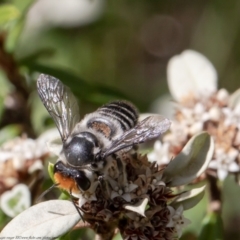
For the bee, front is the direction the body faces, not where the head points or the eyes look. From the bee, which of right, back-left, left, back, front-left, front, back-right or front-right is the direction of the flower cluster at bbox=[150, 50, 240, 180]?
back

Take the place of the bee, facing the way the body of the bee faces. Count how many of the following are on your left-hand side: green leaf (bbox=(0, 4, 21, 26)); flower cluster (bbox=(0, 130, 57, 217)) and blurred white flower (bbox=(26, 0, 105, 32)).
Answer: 0

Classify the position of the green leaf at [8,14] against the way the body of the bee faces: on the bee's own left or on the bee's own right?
on the bee's own right

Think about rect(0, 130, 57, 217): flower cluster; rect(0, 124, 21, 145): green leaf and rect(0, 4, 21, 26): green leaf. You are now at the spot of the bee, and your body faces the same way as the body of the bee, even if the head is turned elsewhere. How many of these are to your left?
0

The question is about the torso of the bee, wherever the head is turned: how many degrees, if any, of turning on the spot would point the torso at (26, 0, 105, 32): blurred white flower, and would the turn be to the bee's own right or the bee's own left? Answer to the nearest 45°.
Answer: approximately 135° to the bee's own right

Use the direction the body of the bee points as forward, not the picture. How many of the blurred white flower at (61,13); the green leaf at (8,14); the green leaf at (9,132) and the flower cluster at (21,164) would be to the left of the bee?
0

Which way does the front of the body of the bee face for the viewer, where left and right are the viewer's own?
facing the viewer and to the left of the viewer

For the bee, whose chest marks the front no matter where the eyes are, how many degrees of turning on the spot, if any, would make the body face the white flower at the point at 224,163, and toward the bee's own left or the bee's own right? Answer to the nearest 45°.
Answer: approximately 180°

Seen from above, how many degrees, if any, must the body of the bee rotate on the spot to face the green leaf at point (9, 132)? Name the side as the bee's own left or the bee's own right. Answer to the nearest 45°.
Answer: approximately 90° to the bee's own right

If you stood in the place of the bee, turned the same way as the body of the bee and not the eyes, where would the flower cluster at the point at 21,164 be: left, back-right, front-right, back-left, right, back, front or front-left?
right
